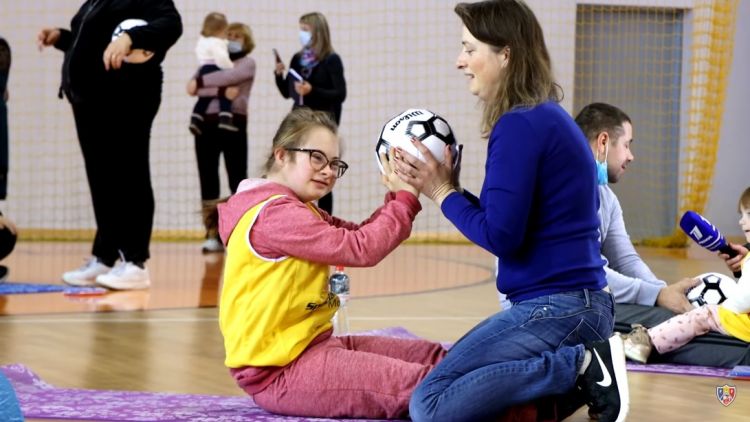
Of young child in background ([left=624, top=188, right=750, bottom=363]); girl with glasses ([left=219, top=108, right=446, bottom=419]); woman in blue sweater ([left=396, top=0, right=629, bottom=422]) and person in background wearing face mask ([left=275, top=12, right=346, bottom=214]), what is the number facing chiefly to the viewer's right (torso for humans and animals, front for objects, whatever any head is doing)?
1

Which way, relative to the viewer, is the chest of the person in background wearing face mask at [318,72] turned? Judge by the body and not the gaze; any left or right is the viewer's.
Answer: facing the viewer and to the left of the viewer

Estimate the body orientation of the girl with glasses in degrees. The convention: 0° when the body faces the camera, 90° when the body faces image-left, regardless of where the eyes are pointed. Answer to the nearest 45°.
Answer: approximately 270°

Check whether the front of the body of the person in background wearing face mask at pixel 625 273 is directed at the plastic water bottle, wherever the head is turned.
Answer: no

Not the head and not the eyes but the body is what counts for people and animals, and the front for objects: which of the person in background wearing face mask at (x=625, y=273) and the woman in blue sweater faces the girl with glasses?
the woman in blue sweater

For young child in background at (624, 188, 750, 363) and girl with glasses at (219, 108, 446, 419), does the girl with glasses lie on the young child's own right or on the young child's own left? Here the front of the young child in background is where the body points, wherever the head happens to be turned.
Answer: on the young child's own left

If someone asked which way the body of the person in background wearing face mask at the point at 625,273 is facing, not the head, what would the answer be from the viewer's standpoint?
to the viewer's right

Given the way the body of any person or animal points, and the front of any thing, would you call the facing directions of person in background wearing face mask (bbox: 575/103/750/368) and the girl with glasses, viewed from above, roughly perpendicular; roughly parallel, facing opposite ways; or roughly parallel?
roughly parallel

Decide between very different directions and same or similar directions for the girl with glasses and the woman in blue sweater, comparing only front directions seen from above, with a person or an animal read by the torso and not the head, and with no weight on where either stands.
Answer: very different directions

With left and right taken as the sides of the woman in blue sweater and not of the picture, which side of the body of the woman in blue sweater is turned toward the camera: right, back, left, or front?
left

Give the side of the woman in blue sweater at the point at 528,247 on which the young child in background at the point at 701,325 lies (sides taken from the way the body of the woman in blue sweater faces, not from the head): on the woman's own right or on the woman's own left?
on the woman's own right

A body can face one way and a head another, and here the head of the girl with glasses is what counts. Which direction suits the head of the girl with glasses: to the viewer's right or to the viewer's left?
to the viewer's right

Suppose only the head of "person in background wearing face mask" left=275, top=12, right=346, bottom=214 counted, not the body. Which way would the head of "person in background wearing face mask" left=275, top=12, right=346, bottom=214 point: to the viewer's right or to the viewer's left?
to the viewer's left

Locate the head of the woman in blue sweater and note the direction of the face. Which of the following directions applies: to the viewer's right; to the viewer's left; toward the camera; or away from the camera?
to the viewer's left
